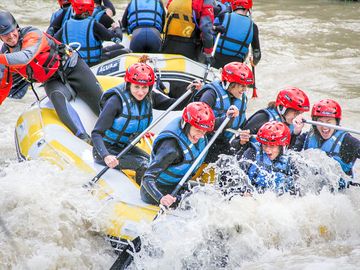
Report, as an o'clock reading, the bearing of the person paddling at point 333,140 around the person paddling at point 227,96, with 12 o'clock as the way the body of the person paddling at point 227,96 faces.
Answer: the person paddling at point 333,140 is roughly at 11 o'clock from the person paddling at point 227,96.

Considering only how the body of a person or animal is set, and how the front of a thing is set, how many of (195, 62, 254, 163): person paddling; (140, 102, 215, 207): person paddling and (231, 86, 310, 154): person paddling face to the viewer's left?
0

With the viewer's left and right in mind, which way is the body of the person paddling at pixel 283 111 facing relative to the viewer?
facing the viewer and to the right of the viewer

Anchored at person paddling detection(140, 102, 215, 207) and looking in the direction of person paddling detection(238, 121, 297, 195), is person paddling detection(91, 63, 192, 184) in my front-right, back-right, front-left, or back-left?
back-left

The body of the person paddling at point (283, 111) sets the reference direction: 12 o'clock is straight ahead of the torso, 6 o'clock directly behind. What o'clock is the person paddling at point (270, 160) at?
the person paddling at point (270, 160) is roughly at 2 o'clock from the person paddling at point (283, 111).

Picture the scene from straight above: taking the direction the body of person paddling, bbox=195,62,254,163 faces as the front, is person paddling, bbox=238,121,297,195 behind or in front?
in front

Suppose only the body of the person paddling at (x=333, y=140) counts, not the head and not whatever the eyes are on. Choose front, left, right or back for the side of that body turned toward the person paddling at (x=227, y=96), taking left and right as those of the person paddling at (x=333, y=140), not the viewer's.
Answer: right

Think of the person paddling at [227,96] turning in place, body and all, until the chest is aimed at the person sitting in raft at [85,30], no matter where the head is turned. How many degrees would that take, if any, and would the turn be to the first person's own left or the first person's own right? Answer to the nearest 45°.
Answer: approximately 180°

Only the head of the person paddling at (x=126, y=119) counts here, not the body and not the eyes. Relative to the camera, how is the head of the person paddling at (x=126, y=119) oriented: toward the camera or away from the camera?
toward the camera

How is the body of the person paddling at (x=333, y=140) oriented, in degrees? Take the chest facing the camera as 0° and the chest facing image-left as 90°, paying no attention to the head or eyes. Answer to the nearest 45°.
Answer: approximately 0°

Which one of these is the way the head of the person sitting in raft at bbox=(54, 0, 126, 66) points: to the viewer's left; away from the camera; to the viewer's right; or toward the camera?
away from the camera

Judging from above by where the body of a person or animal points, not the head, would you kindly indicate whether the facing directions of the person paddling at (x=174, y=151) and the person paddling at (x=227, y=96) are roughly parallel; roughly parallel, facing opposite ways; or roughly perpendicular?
roughly parallel

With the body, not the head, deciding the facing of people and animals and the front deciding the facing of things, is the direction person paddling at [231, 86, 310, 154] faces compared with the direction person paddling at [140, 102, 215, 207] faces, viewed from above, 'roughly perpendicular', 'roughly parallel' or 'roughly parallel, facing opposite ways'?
roughly parallel

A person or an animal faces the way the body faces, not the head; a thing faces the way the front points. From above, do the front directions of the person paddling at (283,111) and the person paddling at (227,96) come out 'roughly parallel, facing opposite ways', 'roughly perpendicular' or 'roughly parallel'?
roughly parallel
